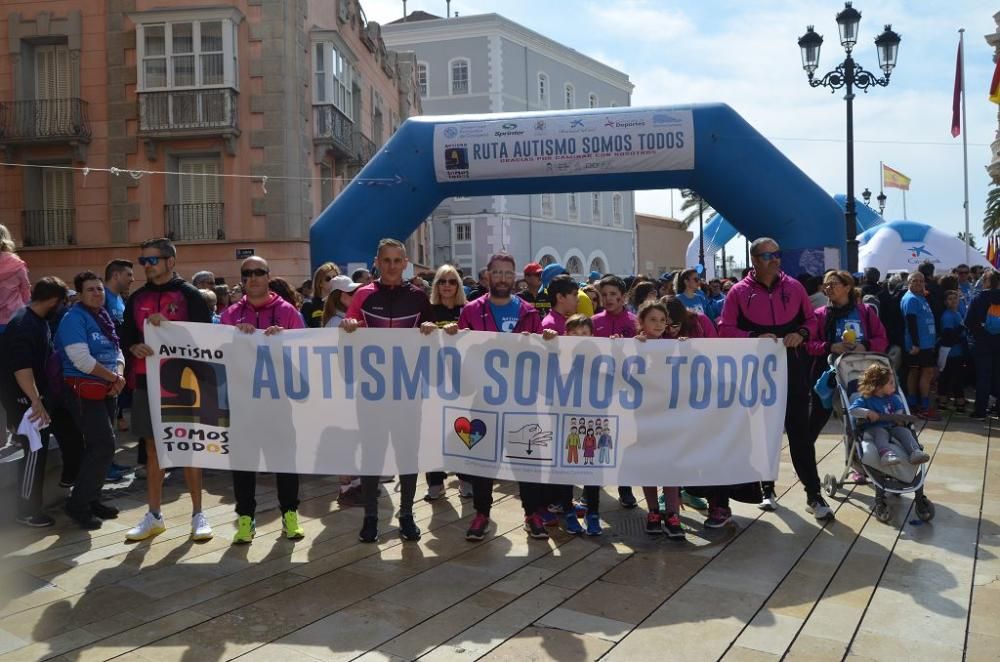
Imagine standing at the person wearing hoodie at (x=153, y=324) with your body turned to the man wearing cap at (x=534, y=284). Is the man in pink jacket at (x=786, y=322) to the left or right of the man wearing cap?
right

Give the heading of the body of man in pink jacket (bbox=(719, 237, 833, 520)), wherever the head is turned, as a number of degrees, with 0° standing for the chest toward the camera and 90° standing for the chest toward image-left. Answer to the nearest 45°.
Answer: approximately 0°

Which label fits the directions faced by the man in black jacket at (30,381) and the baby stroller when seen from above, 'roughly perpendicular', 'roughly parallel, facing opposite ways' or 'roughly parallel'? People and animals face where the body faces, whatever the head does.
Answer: roughly perpendicular

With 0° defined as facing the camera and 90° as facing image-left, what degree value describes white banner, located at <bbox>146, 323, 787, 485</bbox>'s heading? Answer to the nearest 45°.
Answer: approximately 0°

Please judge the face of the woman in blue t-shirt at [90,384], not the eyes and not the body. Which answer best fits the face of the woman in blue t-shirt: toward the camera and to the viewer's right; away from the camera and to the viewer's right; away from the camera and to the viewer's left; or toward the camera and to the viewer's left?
toward the camera and to the viewer's right
